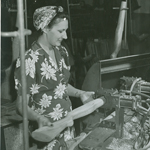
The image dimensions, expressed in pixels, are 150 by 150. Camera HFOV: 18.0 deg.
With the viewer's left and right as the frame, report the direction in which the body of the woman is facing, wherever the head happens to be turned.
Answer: facing the viewer and to the right of the viewer

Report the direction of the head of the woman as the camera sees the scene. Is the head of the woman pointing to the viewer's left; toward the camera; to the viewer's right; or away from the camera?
to the viewer's right

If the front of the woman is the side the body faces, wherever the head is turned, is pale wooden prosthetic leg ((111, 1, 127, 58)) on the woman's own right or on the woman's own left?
on the woman's own left
